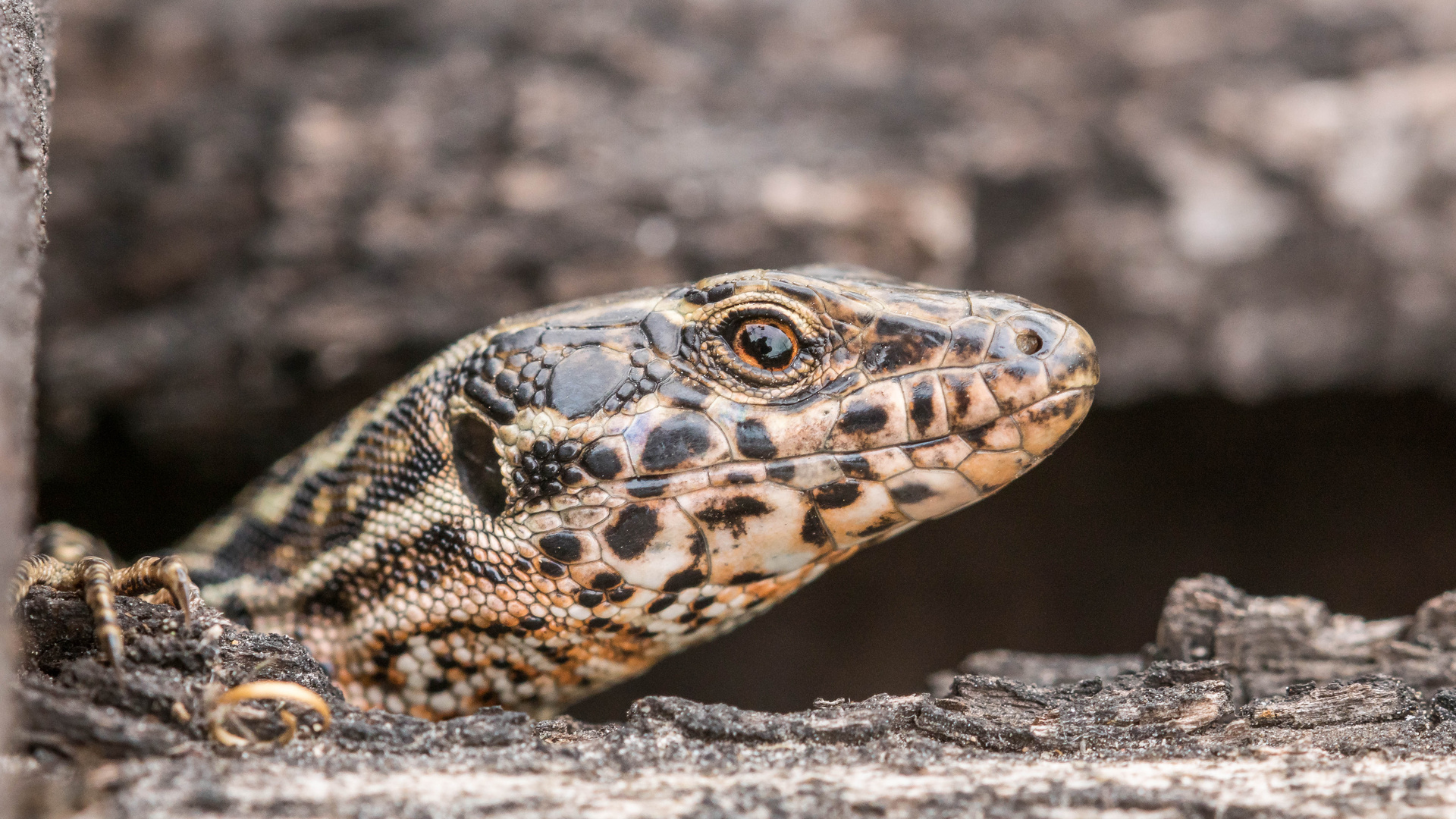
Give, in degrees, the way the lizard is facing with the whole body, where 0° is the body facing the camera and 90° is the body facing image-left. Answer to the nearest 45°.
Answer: approximately 270°
